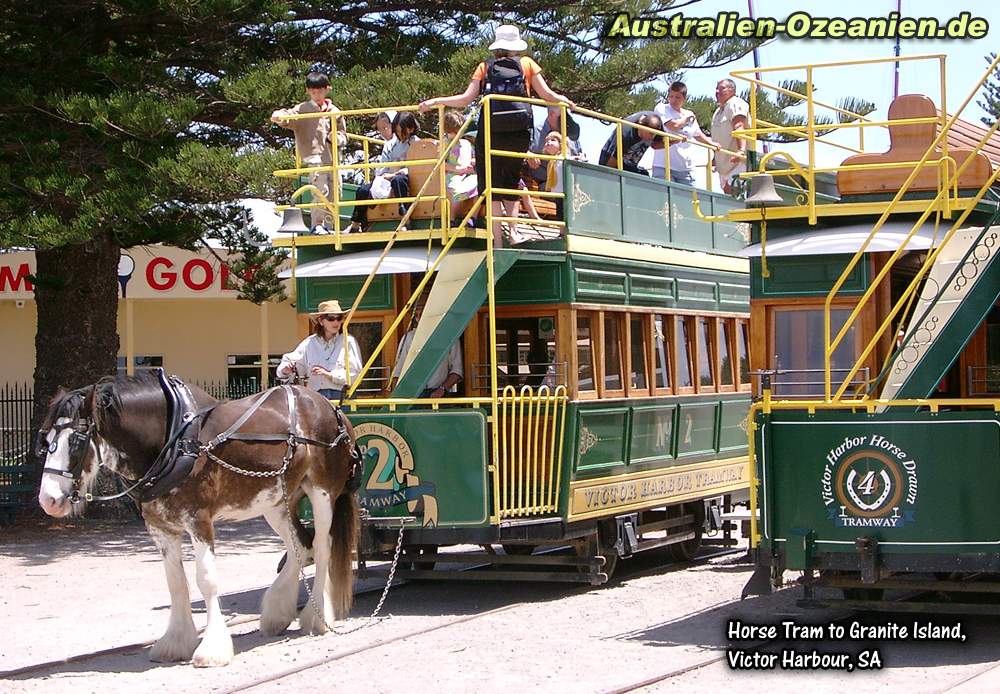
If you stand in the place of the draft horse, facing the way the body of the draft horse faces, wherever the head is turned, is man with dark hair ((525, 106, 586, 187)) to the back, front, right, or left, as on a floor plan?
back

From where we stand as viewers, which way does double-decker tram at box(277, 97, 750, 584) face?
facing the viewer and to the left of the viewer

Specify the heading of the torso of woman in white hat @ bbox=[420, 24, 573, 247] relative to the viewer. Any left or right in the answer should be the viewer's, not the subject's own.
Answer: facing away from the viewer

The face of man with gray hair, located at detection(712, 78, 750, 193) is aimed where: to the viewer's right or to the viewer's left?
to the viewer's left

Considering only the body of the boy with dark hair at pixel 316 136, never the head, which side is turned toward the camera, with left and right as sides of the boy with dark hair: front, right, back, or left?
front
